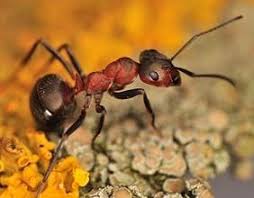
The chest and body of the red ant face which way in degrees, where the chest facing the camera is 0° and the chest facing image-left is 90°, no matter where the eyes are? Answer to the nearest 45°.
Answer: approximately 270°
